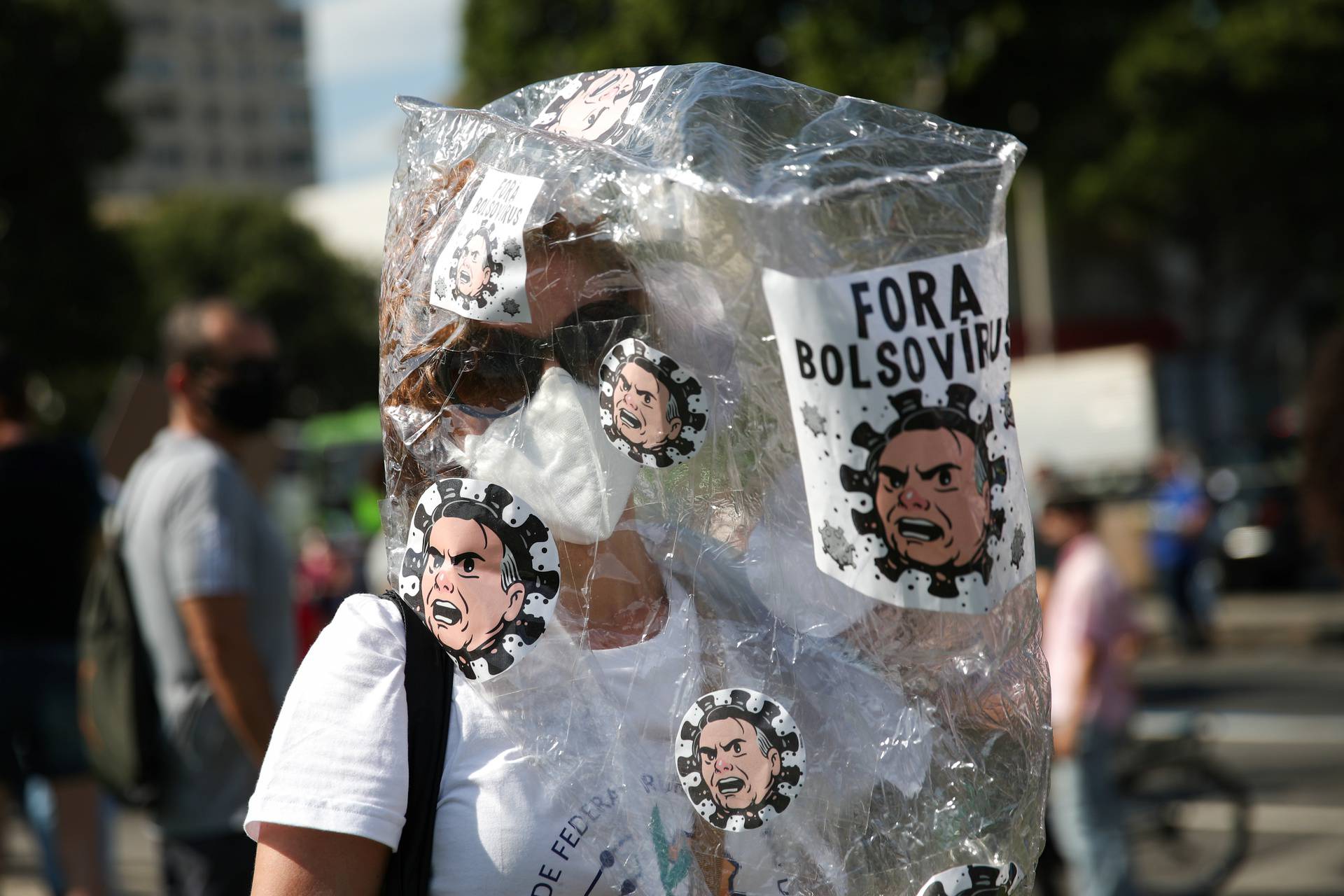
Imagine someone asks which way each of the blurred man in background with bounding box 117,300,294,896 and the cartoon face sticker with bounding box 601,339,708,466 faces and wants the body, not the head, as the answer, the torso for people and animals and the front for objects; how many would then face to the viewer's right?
1

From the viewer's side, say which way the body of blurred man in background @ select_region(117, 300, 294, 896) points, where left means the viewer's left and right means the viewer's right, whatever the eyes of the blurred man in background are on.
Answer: facing to the right of the viewer

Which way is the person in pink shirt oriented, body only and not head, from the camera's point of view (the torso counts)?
to the viewer's left

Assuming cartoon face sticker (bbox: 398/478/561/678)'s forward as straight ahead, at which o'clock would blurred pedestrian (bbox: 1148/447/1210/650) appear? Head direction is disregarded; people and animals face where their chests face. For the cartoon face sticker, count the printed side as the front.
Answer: The blurred pedestrian is roughly at 7 o'clock from the cartoon face sticker.

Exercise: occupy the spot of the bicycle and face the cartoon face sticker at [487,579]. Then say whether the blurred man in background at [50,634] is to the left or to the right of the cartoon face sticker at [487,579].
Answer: right
